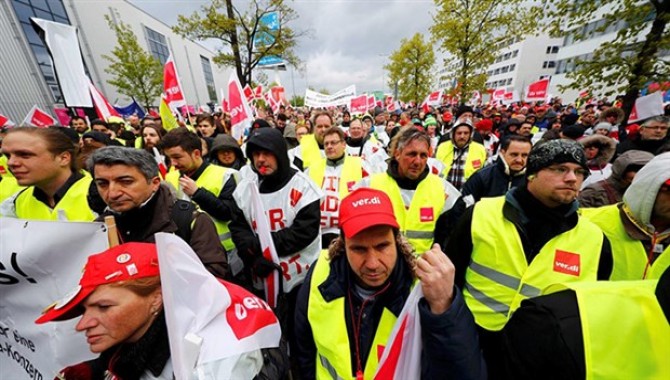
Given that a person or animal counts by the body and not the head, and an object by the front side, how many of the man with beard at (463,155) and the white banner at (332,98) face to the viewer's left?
0

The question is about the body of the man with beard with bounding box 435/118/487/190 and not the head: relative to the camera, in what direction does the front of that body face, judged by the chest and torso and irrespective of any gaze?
toward the camera

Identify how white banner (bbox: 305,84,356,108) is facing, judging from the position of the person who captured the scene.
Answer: facing the viewer

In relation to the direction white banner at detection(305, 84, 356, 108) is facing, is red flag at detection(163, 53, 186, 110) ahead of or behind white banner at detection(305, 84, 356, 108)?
ahead

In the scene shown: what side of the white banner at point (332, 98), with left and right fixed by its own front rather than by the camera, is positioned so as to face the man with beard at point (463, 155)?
front

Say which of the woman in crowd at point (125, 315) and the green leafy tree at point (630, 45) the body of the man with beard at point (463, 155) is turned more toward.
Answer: the woman in crowd

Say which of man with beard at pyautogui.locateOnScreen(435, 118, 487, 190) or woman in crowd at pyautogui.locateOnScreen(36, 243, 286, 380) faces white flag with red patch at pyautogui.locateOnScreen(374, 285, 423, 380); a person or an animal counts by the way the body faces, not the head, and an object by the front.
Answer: the man with beard

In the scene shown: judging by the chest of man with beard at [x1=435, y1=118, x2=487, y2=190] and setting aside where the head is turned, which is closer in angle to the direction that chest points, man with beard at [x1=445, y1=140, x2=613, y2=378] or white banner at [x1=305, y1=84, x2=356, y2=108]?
the man with beard

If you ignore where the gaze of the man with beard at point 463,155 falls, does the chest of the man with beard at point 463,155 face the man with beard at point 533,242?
yes

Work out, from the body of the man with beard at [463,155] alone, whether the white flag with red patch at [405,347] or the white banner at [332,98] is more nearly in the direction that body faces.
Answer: the white flag with red patch

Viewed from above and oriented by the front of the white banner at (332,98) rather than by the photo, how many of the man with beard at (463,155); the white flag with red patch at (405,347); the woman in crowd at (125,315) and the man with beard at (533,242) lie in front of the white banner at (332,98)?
4

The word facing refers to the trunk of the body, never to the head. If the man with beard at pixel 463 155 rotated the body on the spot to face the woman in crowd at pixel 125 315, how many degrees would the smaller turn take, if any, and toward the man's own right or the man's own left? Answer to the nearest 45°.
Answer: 0° — they already face them
